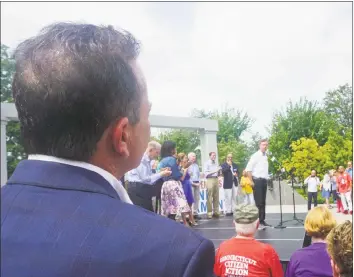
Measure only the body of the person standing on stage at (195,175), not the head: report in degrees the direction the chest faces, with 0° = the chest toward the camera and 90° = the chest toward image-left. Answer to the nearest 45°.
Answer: approximately 315°

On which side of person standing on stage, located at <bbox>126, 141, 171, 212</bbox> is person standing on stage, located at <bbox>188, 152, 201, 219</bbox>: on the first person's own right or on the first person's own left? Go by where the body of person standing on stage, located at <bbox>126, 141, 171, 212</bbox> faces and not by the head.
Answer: on the first person's own left

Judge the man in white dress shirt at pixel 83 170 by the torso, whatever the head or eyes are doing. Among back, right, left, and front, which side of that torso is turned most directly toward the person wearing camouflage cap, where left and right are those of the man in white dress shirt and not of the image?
front

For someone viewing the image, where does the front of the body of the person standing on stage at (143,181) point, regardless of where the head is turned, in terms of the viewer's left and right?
facing to the right of the viewer

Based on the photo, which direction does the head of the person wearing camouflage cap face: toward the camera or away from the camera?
away from the camera

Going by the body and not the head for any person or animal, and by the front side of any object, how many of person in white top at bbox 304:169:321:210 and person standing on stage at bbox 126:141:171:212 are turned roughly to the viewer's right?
1

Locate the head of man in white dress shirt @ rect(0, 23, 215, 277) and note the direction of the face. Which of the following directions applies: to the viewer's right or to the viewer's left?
to the viewer's right

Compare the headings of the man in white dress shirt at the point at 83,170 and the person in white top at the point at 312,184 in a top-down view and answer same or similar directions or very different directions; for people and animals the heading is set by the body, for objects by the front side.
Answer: very different directions

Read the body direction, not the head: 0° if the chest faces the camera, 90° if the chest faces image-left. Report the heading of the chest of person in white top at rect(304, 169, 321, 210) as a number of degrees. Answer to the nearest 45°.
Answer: approximately 0°

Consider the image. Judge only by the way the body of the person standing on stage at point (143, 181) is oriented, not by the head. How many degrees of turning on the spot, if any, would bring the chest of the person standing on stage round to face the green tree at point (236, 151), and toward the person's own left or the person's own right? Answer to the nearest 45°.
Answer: approximately 45° to the person's own left

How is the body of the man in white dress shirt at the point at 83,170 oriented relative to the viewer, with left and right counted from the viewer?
facing away from the viewer and to the right of the viewer

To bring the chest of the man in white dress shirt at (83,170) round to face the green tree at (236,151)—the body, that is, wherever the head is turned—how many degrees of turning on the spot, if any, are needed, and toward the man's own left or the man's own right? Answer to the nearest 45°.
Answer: approximately 45° to the man's own left
